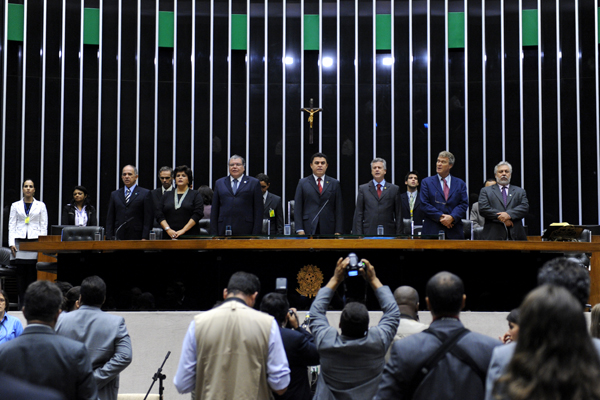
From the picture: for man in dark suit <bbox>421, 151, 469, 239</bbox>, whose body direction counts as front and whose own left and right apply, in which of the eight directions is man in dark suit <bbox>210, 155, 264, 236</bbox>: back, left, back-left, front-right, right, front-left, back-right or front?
right

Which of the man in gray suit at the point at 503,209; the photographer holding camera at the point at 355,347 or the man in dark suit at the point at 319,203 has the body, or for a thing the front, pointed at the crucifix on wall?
the photographer holding camera

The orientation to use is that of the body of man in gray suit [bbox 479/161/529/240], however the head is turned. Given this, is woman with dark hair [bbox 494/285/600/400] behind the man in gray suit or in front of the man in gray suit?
in front

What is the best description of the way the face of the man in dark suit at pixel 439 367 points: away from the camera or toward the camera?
away from the camera

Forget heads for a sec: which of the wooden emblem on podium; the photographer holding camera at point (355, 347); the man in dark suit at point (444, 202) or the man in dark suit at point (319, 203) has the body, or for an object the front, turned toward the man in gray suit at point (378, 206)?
the photographer holding camera

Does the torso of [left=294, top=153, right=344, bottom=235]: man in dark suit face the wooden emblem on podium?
yes

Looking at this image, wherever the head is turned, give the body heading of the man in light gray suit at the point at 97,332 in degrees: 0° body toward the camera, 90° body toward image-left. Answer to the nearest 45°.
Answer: approximately 180°

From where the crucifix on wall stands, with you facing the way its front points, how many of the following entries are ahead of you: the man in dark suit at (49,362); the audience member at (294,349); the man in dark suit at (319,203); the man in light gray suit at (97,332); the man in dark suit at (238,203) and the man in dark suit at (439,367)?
6

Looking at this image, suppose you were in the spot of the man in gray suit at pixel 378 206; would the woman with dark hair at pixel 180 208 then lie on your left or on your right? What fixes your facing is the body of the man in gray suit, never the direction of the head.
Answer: on your right

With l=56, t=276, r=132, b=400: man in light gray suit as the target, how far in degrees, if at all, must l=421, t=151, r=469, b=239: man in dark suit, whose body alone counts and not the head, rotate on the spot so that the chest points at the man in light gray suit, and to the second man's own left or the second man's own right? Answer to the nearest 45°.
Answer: approximately 45° to the second man's own right

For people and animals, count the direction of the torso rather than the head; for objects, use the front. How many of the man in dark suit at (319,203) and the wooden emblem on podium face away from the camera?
0

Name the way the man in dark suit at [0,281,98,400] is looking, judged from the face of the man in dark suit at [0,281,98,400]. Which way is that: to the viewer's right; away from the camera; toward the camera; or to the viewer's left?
away from the camera

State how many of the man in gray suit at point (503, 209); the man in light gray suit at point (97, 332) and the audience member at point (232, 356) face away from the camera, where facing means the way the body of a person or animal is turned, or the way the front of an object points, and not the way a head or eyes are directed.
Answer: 2

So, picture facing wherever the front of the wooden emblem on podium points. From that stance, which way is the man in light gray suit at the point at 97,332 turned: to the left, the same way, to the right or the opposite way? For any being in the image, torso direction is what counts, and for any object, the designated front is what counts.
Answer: the opposite way
